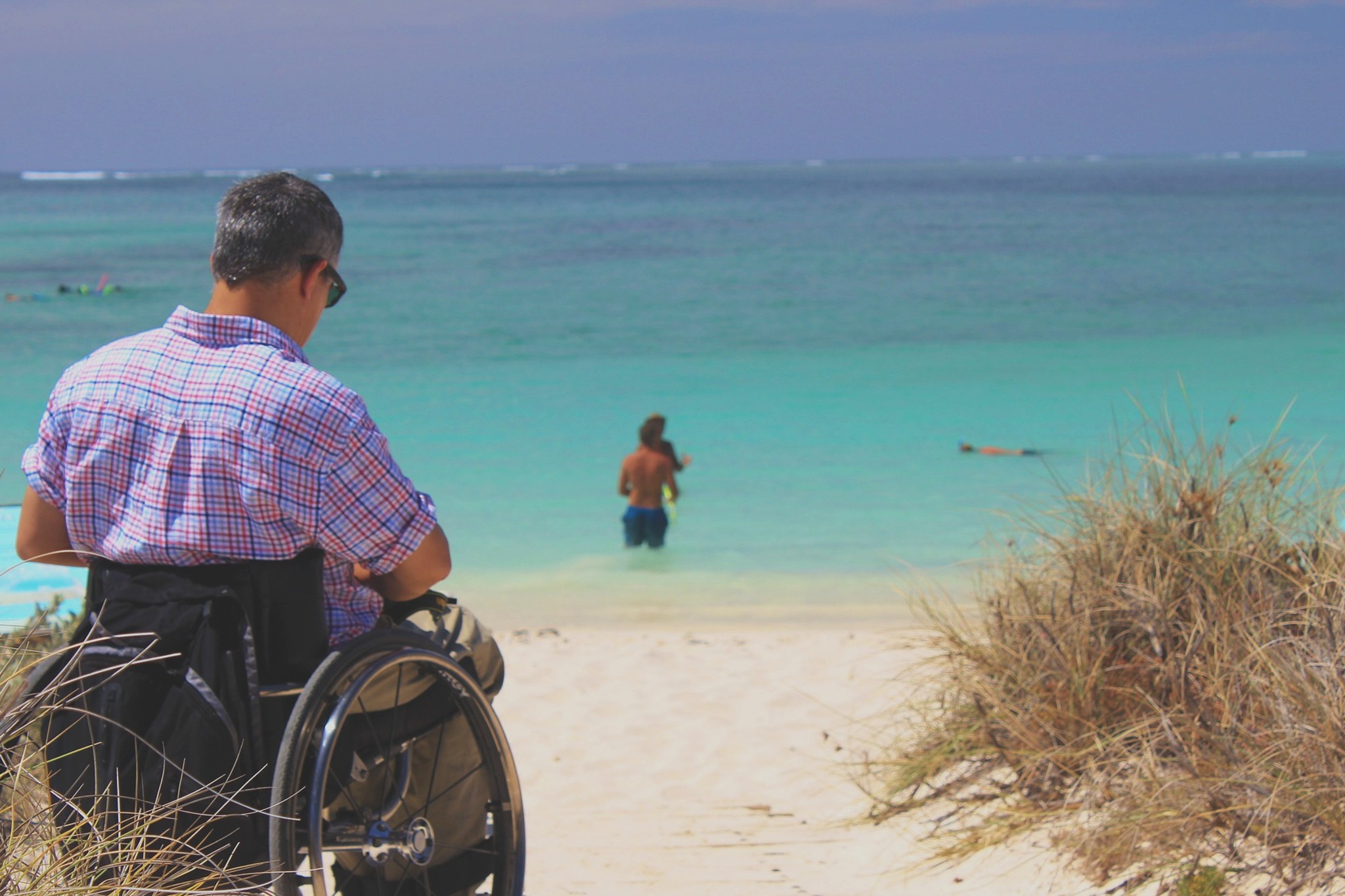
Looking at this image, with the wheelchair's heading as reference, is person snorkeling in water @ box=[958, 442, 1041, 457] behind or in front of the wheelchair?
in front

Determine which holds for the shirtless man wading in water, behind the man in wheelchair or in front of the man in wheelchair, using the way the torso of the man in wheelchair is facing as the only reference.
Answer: in front

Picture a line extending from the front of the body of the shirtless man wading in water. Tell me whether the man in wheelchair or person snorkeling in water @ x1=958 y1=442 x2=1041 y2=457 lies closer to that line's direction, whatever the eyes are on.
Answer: the person snorkeling in water

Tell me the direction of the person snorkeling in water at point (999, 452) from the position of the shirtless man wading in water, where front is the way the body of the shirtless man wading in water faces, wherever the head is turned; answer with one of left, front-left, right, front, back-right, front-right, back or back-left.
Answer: front-right

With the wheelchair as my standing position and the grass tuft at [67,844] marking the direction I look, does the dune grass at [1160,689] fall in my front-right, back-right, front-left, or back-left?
back-left

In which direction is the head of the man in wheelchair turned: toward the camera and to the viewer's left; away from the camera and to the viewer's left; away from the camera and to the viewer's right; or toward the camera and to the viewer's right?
away from the camera and to the viewer's right

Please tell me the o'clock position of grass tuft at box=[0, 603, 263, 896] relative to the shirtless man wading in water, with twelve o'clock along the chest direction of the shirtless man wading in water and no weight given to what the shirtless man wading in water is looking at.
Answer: The grass tuft is roughly at 6 o'clock from the shirtless man wading in water.

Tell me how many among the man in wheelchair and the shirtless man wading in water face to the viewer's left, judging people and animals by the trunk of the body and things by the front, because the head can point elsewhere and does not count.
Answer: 0

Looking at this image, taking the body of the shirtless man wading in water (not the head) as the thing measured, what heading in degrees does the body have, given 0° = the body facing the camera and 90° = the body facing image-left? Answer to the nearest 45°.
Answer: approximately 180°

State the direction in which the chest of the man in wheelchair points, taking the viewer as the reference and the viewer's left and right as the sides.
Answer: facing away from the viewer and to the right of the viewer

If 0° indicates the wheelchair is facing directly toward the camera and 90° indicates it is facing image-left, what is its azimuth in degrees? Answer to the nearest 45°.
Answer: approximately 225°

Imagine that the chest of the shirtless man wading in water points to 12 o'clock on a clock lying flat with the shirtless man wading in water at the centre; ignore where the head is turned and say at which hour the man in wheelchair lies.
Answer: The man in wheelchair is roughly at 6 o'clock from the shirtless man wading in water.
